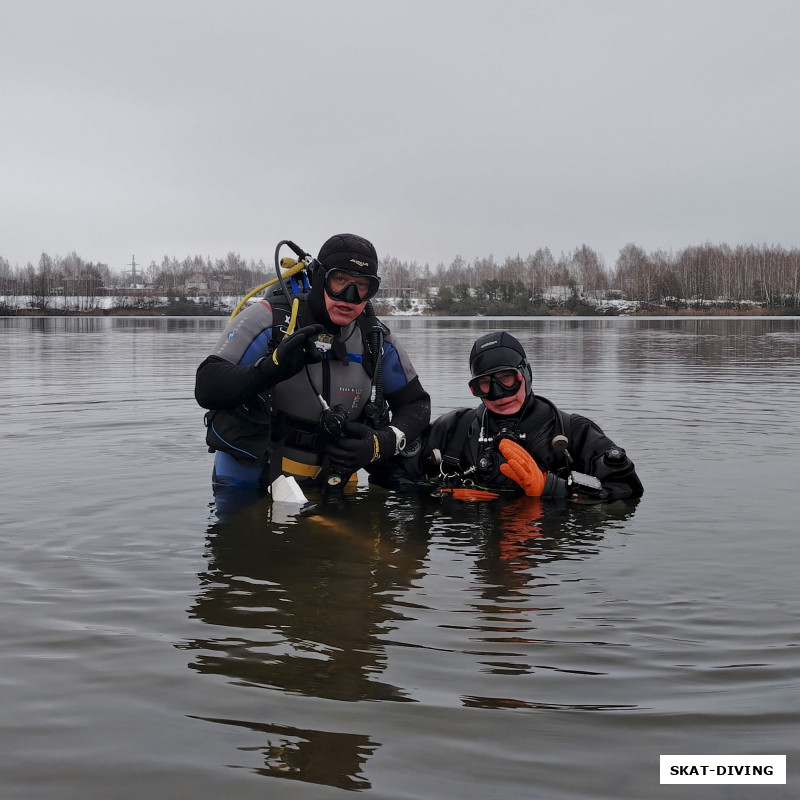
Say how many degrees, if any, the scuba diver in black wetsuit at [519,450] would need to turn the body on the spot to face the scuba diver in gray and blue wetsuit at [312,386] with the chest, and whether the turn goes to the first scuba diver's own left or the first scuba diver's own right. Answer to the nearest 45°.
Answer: approximately 90° to the first scuba diver's own right

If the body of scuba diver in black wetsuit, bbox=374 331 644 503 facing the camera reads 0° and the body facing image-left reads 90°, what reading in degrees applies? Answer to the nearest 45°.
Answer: approximately 0°
